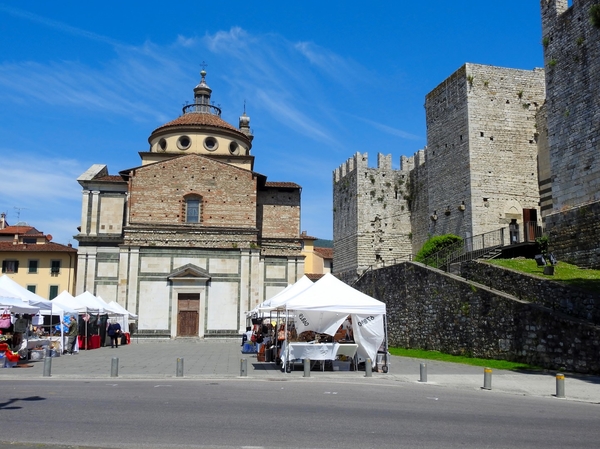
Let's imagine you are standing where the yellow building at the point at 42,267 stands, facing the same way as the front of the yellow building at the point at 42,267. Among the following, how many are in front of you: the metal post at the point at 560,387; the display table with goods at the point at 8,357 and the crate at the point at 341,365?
3

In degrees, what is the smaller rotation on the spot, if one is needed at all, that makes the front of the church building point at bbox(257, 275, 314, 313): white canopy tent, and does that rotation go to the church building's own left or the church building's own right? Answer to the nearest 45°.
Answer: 0° — it already faces it

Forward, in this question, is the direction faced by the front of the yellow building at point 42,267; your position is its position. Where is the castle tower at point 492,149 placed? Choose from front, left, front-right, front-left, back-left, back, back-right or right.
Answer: front-left

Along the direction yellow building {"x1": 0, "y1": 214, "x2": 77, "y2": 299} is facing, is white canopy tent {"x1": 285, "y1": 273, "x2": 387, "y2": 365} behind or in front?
in front

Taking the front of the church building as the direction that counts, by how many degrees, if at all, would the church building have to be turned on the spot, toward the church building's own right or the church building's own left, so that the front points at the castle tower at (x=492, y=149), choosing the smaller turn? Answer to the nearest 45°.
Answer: approximately 45° to the church building's own left

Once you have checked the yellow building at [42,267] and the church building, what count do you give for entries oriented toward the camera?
2

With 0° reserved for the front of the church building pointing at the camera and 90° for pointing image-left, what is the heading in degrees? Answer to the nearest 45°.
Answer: approximately 0°

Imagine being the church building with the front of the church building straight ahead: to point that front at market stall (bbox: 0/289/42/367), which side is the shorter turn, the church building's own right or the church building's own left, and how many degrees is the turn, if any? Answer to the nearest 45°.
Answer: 0° — it already faces it

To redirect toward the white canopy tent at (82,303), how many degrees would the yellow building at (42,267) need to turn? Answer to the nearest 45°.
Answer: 0° — it already faces it

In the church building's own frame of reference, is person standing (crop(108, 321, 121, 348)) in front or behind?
in front

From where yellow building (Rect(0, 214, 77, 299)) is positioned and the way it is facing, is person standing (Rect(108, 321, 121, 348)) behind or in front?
in front
